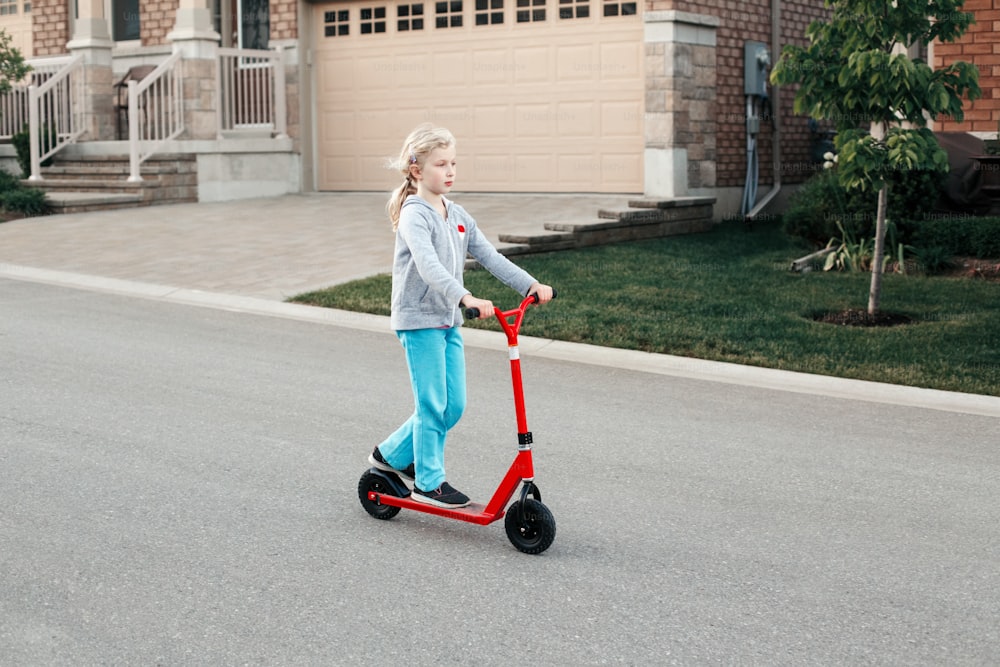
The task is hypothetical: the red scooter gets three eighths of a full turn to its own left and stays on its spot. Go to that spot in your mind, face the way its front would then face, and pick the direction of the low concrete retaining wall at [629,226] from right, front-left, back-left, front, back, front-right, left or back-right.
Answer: front

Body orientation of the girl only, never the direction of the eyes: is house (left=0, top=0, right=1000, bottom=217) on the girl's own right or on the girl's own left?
on the girl's own left

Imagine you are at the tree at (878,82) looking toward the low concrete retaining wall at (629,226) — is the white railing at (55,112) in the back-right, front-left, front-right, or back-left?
front-left

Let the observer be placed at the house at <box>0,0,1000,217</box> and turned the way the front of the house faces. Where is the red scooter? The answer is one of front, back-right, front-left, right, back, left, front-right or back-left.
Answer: front

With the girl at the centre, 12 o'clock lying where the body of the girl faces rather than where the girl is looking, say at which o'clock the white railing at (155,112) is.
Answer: The white railing is roughly at 7 o'clock from the girl.

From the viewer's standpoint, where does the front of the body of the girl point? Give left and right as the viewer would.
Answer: facing the viewer and to the right of the viewer

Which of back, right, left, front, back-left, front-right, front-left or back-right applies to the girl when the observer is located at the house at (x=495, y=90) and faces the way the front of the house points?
front

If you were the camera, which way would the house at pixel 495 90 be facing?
facing the viewer

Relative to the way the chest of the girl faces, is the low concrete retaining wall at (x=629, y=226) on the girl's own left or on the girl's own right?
on the girl's own left

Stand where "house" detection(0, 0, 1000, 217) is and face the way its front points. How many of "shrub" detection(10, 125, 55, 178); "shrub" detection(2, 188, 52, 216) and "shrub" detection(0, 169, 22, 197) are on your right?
3

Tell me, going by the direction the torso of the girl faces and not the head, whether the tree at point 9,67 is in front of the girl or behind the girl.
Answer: behind
